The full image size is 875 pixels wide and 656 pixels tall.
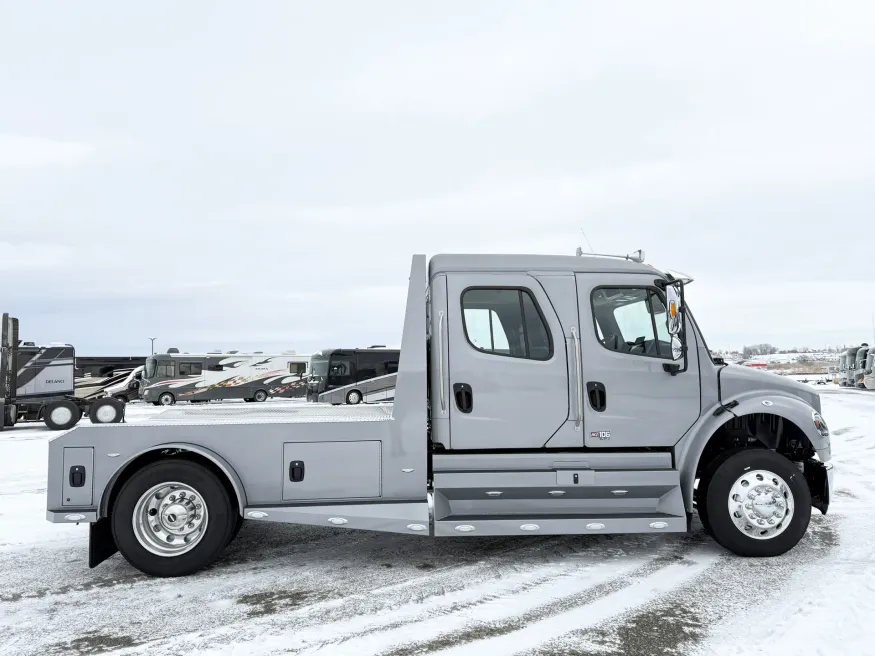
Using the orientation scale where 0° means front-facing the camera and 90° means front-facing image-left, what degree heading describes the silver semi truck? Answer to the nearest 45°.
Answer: approximately 270°

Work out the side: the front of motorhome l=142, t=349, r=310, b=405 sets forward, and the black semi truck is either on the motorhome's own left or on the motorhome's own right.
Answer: on the motorhome's own left

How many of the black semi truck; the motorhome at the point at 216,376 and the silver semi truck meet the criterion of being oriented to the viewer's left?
2

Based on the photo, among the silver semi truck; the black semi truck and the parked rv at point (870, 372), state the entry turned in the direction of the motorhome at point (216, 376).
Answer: the parked rv

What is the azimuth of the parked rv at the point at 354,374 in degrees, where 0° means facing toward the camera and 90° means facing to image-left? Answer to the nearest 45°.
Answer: approximately 45°

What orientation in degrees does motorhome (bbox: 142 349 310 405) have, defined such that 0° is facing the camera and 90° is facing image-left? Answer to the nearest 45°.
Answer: approximately 90°

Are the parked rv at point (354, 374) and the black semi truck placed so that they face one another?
no

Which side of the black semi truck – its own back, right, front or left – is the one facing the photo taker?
left

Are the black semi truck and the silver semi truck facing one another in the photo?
no

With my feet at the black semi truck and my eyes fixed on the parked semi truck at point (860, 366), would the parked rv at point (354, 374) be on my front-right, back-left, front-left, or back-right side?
front-left

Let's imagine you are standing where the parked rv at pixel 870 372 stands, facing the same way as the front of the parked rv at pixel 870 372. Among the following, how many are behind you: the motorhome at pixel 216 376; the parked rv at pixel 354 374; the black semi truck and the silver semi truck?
0

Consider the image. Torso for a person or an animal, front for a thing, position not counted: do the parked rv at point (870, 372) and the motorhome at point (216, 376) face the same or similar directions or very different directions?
same or similar directions

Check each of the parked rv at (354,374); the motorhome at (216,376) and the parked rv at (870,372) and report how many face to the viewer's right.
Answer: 0

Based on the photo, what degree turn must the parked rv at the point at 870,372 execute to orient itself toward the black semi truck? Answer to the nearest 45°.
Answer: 0° — it already faces it

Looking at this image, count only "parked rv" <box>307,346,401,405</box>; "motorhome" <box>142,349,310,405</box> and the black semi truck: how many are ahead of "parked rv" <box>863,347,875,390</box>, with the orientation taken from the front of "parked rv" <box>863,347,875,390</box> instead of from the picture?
3

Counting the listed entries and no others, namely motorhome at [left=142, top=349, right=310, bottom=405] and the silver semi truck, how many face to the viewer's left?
1

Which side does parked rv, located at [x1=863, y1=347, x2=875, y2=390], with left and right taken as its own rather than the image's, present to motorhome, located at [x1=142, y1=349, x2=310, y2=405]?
front

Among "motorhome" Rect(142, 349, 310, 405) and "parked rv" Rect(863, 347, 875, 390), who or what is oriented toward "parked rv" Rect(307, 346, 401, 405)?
"parked rv" Rect(863, 347, 875, 390)

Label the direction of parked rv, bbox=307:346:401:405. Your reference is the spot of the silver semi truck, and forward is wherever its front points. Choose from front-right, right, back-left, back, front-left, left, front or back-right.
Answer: left

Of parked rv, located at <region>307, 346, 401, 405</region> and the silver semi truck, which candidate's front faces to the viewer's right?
the silver semi truck

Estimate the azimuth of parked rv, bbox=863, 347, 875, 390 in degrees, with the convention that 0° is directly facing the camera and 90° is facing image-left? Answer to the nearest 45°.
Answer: approximately 45°
